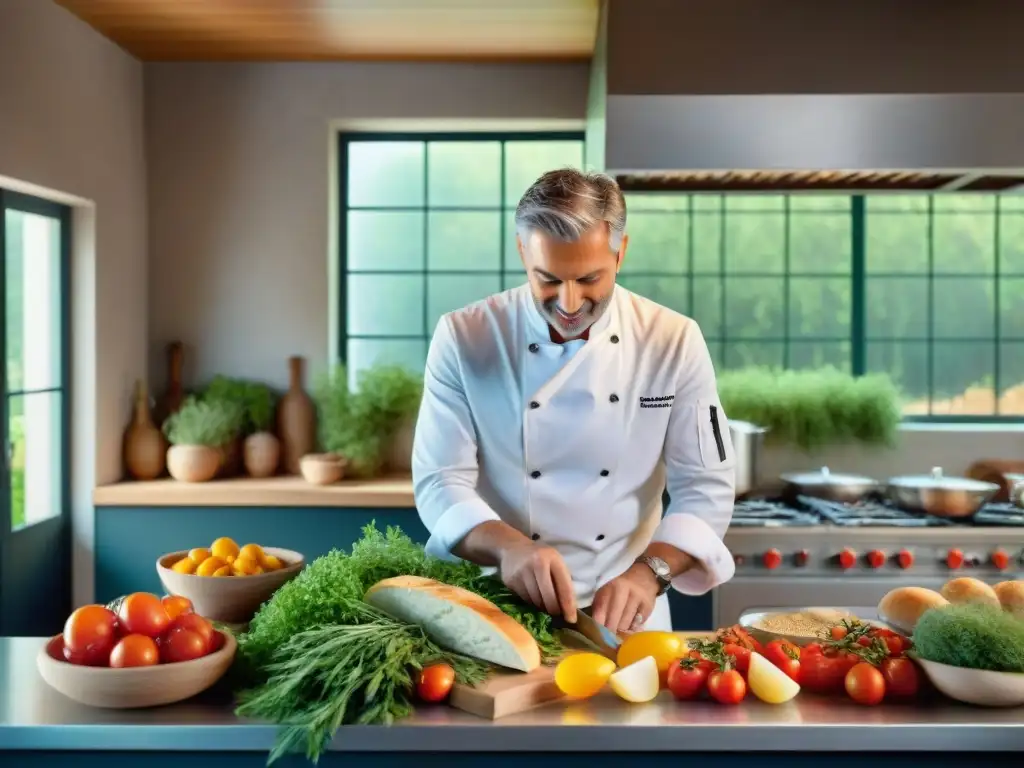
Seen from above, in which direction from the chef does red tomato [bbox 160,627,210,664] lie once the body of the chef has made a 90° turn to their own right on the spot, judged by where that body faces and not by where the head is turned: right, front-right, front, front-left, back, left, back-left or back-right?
front-left

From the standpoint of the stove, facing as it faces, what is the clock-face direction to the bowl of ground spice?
The bowl of ground spice is roughly at 12 o'clock from the stove.

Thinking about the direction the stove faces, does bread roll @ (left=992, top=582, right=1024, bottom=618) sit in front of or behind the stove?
in front

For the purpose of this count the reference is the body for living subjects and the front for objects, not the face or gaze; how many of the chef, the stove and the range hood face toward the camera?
3

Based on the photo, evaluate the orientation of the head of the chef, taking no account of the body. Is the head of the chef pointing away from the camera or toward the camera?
toward the camera

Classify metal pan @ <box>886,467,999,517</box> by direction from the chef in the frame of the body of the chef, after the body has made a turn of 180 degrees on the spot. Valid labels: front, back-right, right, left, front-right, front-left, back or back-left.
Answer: front-right

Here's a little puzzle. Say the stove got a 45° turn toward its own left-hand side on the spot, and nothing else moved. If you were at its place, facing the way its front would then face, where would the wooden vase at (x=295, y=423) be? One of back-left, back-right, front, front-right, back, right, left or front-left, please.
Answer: back-right

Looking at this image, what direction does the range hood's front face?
toward the camera

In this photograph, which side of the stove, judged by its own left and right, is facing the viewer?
front

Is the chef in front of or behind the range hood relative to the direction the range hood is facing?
in front

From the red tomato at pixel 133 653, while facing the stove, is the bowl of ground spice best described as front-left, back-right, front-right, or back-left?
front-right

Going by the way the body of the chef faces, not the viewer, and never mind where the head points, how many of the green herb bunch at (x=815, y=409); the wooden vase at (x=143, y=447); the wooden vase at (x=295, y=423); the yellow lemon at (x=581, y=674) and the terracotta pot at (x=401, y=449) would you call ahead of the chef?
1
